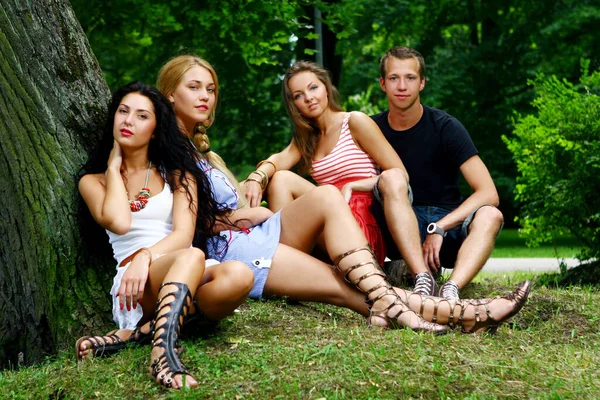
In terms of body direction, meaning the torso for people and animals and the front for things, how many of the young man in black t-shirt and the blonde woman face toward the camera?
1

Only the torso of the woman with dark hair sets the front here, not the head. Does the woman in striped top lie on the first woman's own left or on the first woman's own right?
on the first woman's own left

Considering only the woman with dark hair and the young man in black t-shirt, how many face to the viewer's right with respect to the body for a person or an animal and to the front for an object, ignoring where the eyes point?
0

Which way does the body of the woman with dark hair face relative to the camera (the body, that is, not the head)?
toward the camera

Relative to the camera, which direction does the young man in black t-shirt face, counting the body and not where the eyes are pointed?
toward the camera

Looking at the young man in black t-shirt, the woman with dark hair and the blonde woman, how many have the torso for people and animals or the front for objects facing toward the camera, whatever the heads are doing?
2

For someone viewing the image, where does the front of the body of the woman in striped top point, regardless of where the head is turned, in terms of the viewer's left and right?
facing the viewer and to the left of the viewer

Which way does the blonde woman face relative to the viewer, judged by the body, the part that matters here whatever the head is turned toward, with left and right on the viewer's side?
facing to the right of the viewer

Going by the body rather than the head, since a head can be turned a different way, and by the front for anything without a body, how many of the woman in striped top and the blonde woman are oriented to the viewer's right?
1
